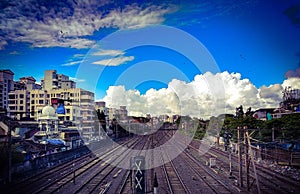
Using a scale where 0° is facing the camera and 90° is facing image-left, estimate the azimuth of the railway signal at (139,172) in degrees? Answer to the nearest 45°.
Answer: approximately 0°
